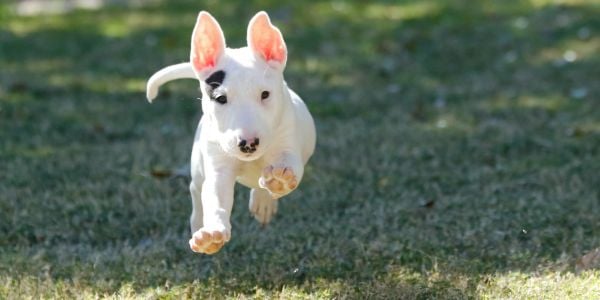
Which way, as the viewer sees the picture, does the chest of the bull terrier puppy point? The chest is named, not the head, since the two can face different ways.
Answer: toward the camera
